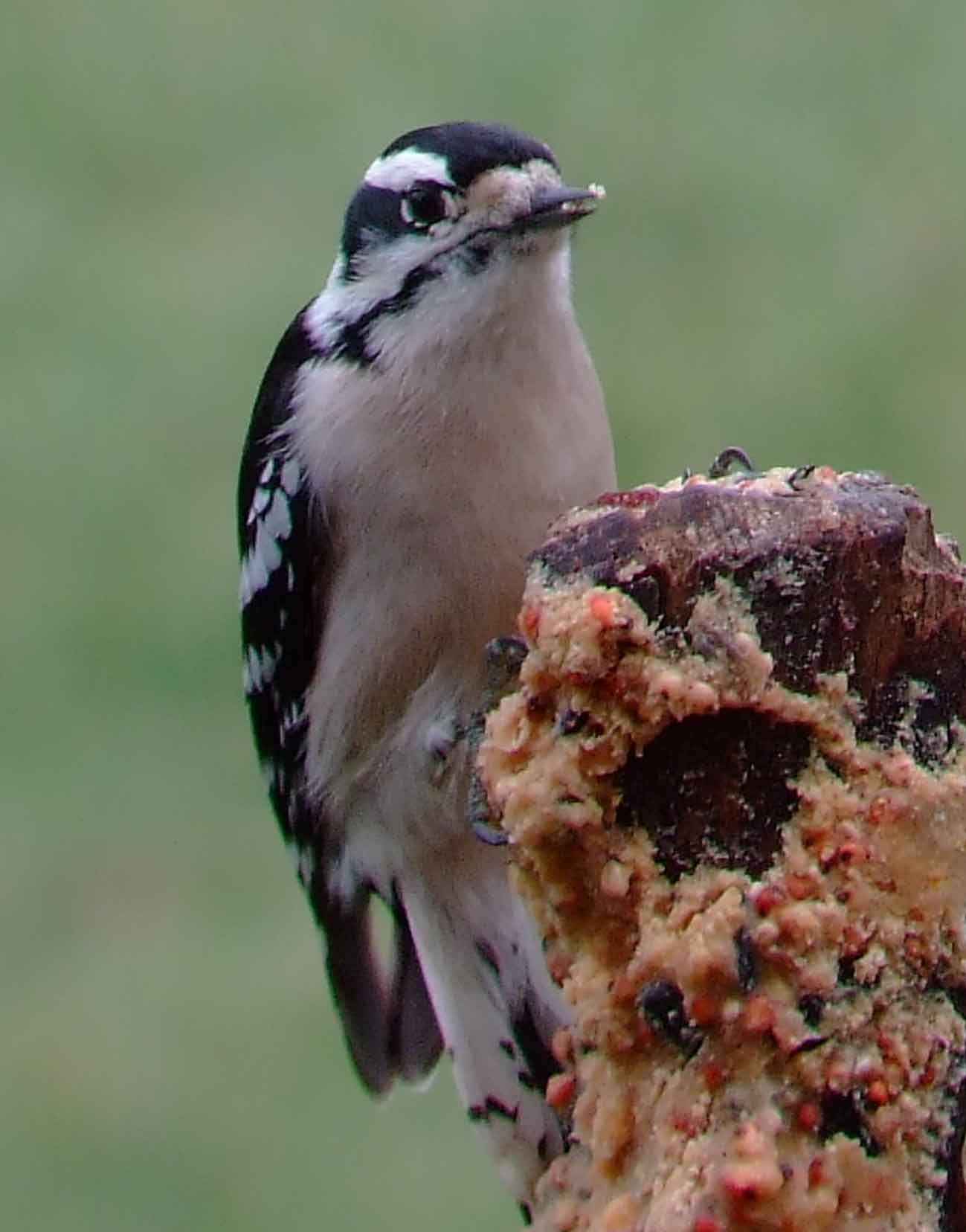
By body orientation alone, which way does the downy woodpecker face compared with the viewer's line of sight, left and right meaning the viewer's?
facing the viewer and to the right of the viewer
